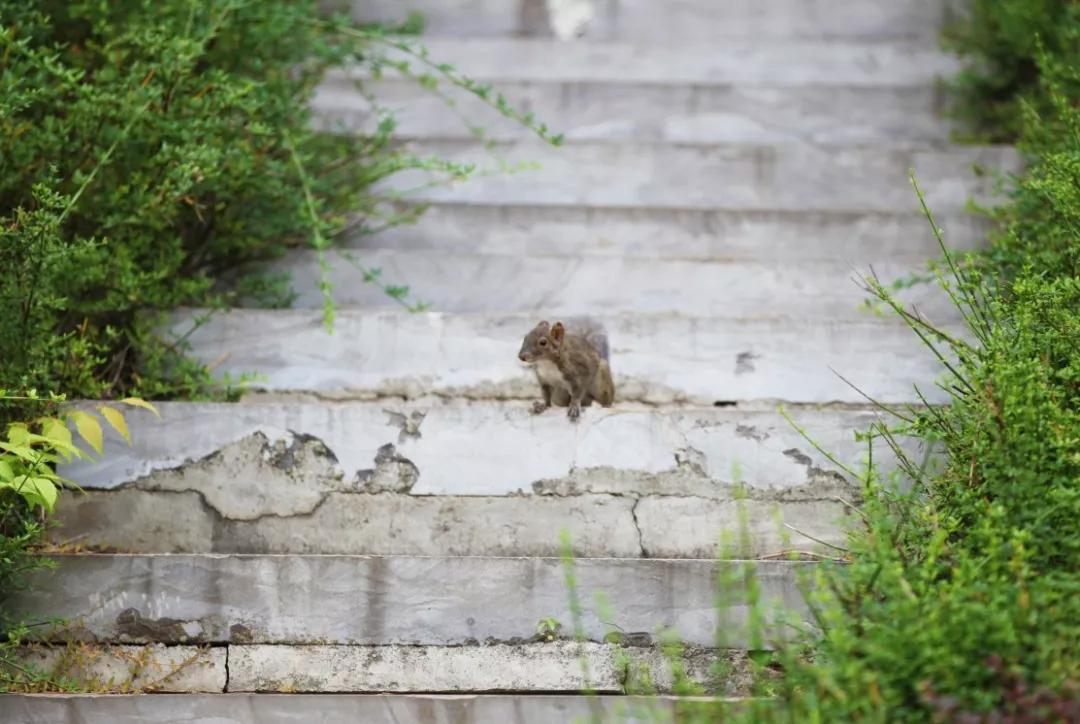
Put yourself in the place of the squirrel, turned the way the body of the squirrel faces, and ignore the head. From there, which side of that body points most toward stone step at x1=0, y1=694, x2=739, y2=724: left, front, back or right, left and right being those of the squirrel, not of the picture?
front

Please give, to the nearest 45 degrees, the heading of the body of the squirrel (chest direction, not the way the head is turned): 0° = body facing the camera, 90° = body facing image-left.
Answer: approximately 45°

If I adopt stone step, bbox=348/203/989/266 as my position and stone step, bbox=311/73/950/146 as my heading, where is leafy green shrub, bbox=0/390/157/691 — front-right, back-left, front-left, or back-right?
back-left

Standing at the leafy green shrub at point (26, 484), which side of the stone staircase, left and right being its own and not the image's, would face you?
right

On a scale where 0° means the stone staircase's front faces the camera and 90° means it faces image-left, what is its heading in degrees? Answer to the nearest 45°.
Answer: approximately 0°

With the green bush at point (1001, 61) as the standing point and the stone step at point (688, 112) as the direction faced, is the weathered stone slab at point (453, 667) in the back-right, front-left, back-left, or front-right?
front-left

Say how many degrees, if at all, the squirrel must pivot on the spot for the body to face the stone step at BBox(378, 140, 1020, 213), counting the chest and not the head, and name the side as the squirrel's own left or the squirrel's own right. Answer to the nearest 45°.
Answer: approximately 180°

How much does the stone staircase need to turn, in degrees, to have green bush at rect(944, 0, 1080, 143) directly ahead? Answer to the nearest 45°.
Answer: approximately 135° to its left

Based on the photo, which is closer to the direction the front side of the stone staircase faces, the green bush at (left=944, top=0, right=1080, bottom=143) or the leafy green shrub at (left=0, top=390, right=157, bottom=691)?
the leafy green shrub
